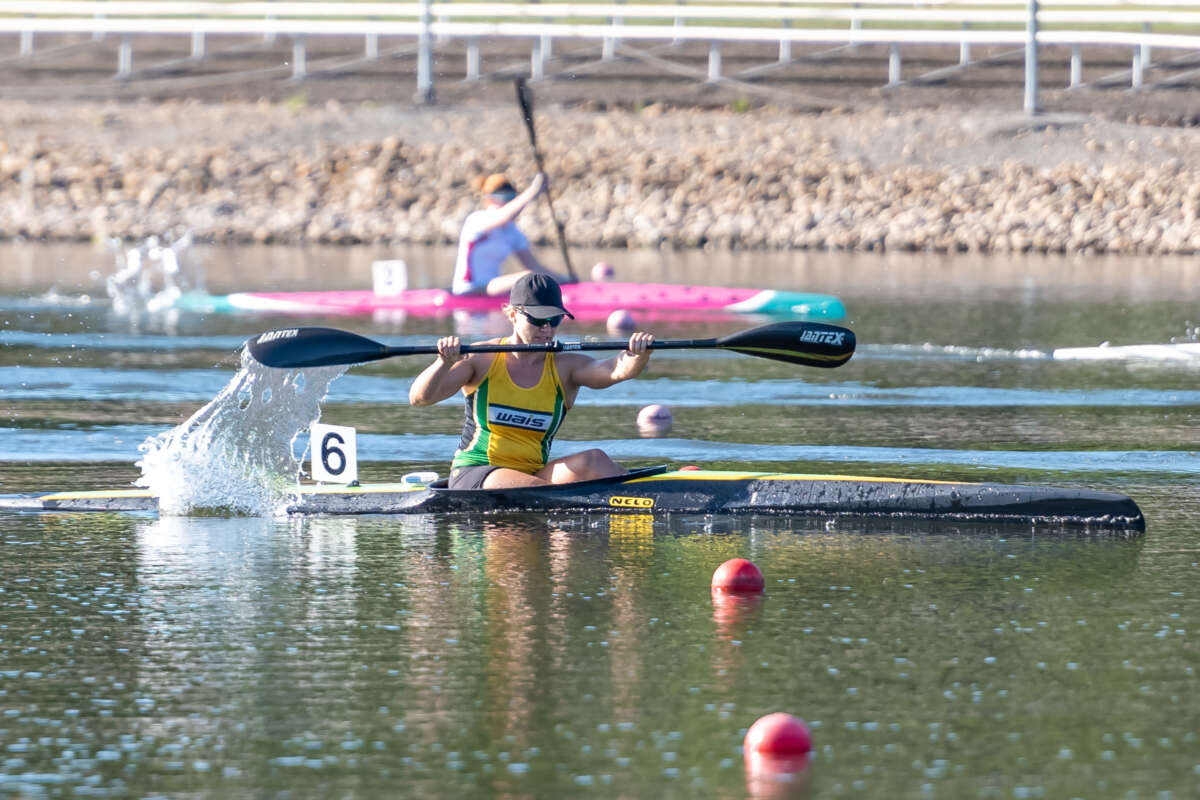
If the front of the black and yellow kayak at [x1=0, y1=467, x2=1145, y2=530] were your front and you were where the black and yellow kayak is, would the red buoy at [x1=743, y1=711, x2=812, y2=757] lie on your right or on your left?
on your right

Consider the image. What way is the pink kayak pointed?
to the viewer's right

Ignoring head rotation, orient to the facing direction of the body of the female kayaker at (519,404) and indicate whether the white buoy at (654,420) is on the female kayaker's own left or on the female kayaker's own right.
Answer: on the female kayaker's own left

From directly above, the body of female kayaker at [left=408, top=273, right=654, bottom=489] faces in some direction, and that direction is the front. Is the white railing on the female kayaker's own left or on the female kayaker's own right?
on the female kayaker's own left

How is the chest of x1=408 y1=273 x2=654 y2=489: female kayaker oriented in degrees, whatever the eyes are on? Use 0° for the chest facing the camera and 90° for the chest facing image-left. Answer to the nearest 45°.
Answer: approximately 315°

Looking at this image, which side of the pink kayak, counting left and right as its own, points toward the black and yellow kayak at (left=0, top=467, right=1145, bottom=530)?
right

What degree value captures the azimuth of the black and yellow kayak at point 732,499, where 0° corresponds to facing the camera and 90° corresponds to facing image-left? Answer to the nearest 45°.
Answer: approximately 270°

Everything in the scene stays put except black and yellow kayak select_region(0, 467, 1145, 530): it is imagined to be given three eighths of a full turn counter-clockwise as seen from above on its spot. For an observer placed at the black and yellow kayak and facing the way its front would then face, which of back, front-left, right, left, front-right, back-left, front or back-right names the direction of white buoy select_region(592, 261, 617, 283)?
front-right

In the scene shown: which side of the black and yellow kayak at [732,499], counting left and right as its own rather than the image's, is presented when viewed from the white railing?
left

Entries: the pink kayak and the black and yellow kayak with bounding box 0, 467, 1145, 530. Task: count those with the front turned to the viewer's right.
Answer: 2

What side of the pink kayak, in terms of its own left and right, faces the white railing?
left

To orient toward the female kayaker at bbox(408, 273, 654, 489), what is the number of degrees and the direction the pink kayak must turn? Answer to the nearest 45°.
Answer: approximately 90° to its right

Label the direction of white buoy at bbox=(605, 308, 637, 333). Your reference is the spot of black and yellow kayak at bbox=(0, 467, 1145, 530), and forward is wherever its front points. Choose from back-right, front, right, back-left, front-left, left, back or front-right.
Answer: left
